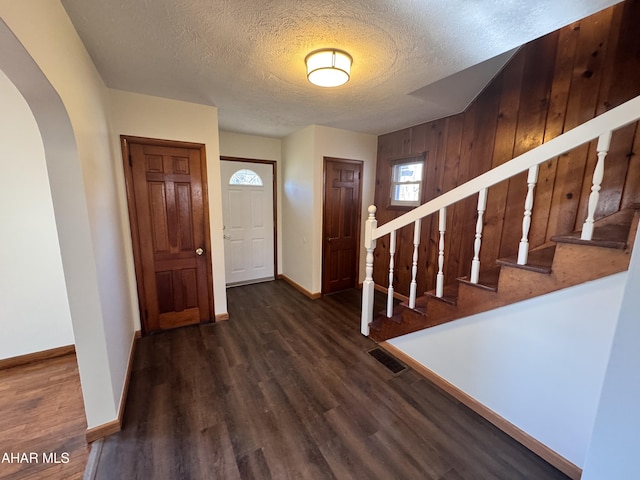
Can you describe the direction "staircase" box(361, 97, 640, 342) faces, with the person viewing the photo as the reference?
facing away from the viewer and to the left of the viewer

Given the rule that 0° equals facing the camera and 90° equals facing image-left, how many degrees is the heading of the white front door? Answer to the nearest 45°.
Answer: approximately 0°

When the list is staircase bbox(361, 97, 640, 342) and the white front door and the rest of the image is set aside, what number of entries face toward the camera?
1

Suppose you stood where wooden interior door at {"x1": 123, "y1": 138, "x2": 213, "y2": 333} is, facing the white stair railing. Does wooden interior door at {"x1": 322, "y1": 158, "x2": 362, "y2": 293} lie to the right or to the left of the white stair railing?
left

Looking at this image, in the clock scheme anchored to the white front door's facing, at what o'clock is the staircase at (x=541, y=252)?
The staircase is roughly at 11 o'clock from the white front door.

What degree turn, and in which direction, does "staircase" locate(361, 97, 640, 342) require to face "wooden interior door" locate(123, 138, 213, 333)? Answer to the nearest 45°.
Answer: approximately 45° to its left

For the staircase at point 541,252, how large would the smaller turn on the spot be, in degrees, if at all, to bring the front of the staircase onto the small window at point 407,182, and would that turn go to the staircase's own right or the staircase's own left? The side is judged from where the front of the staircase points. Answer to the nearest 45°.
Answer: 0° — it already faces it

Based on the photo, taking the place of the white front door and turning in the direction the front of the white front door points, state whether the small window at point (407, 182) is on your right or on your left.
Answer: on your left

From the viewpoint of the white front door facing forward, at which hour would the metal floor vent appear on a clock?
The metal floor vent is roughly at 11 o'clock from the white front door.

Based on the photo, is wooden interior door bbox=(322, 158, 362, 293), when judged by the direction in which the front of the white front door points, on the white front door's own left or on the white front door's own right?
on the white front door's own left
